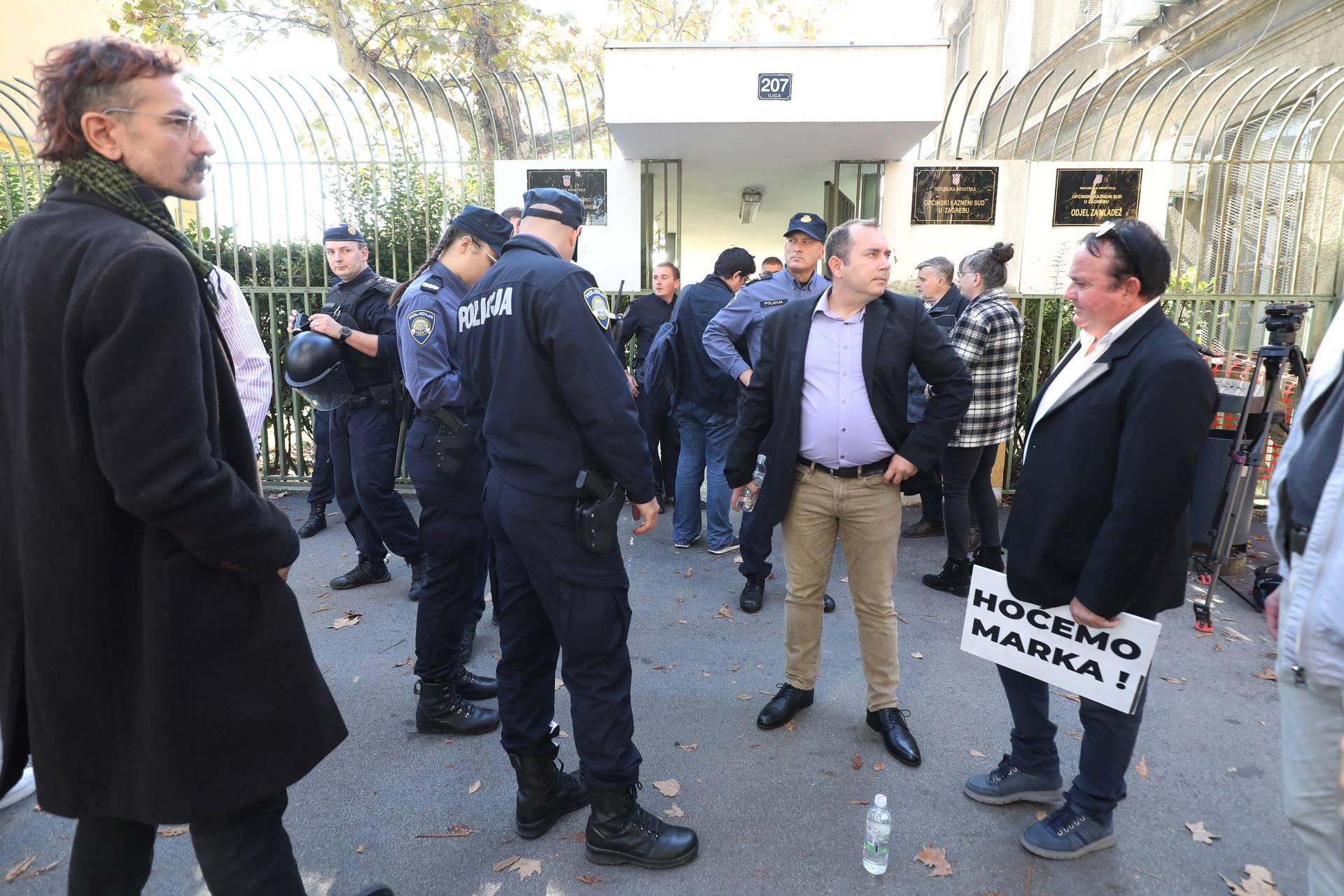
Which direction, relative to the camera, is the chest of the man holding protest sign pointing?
to the viewer's left

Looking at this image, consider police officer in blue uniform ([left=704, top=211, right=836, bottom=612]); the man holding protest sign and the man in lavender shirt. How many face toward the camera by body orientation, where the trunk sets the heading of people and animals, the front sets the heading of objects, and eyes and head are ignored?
2

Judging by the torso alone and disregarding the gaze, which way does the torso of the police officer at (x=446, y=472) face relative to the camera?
to the viewer's right

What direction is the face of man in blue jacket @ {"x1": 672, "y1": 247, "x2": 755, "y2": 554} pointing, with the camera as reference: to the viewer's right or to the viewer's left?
to the viewer's right

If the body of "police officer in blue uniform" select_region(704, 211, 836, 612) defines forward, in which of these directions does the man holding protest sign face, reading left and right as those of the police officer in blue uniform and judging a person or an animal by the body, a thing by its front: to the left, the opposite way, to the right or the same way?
to the right

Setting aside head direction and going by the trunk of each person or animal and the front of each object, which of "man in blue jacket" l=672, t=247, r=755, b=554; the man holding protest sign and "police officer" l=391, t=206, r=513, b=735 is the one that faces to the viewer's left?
the man holding protest sign

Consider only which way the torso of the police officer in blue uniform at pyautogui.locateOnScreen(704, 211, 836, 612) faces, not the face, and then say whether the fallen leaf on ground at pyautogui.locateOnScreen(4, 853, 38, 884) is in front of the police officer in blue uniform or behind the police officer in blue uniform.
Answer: in front

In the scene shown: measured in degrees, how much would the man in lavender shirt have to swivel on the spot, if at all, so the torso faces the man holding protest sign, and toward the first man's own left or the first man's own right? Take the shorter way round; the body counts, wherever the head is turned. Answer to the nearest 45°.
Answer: approximately 45° to the first man's own left

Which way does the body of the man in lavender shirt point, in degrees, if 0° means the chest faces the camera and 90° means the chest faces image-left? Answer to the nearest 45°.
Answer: approximately 0°

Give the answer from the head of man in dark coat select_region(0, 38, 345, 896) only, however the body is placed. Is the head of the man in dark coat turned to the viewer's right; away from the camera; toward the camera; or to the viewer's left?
to the viewer's right

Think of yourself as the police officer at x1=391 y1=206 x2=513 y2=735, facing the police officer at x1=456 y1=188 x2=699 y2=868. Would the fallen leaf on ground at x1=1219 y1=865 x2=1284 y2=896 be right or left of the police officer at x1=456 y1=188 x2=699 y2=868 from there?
left

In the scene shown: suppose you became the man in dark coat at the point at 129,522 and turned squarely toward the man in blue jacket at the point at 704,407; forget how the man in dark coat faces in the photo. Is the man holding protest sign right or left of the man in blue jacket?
right

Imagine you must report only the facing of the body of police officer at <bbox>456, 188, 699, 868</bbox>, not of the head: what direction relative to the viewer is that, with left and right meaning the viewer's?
facing away from the viewer and to the right of the viewer
